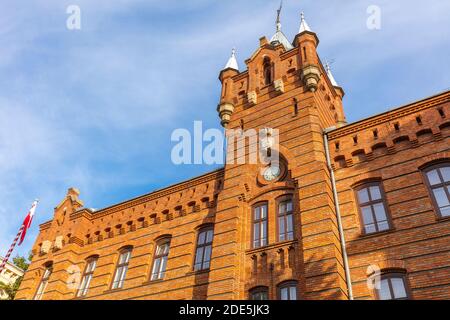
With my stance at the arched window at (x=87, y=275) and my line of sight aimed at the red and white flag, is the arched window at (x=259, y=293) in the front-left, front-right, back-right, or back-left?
back-left

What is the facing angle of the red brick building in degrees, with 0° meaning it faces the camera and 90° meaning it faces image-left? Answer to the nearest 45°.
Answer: approximately 45°

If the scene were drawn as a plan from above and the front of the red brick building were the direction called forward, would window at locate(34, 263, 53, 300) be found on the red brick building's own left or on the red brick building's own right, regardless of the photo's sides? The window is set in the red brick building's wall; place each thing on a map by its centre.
on the red brick building's own right

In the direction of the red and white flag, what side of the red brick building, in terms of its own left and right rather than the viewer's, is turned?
right
